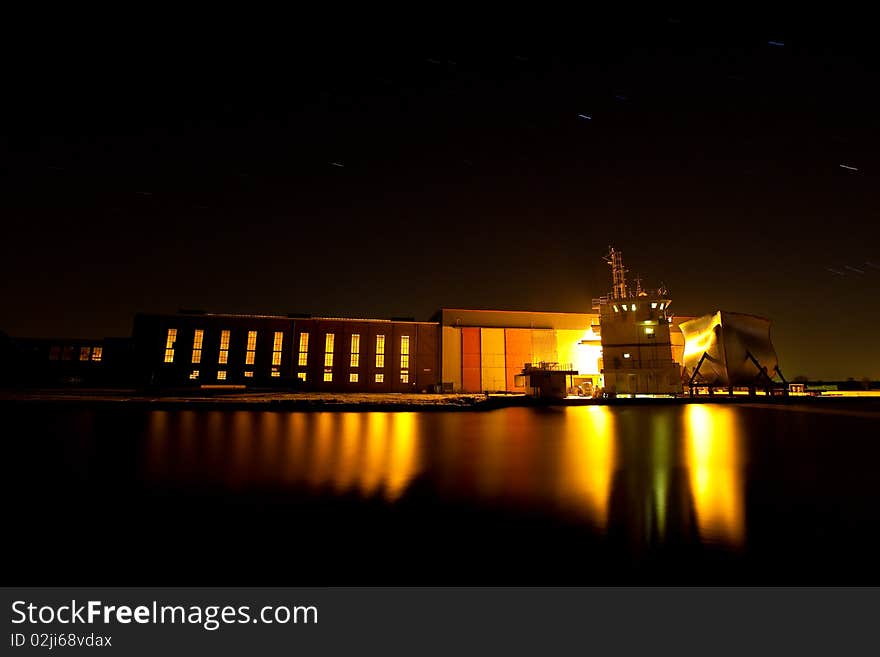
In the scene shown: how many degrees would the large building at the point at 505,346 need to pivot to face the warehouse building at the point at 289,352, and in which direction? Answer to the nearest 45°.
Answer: approximately 90° to its right

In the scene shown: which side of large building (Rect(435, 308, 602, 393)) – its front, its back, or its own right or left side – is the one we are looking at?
front
